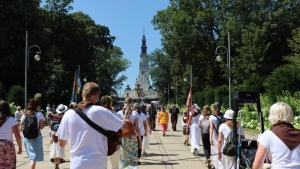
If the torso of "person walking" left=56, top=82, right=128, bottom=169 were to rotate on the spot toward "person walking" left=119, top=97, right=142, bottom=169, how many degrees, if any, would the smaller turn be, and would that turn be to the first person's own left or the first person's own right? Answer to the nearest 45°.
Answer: approximately 45° to the first person's own left

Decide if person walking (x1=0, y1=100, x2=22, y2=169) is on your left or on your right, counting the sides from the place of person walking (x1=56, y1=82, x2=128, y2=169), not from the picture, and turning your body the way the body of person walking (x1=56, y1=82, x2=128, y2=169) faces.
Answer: on your left

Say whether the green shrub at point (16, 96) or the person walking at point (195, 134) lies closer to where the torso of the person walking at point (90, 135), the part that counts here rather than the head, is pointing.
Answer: the person walking

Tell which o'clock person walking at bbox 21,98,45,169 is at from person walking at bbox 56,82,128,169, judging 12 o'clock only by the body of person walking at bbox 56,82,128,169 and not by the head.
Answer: person walking at bbox 21,98,45,169 is roughly at 10 o'clock from person walking at bbox 56,82,128,169.

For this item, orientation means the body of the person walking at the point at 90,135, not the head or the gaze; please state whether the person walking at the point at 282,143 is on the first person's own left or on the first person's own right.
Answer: on the first person's own right

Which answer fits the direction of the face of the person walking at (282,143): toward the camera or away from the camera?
away from the camera

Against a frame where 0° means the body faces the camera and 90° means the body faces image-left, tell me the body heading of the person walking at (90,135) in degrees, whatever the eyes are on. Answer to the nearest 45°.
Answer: approximately 225°
